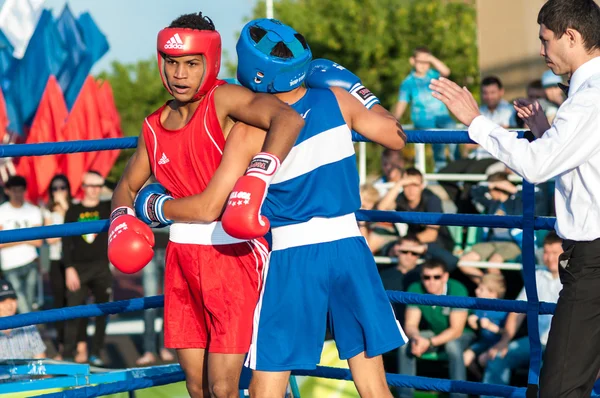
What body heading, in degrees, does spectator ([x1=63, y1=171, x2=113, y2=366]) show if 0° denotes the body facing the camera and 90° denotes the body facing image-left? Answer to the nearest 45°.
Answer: approximately 0°

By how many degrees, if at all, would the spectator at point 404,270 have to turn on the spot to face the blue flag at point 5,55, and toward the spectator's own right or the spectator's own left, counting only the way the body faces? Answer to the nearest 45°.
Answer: approximately 135° to the spectator's own right

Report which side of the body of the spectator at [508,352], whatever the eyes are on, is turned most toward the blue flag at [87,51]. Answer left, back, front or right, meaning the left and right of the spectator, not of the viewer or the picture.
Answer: right

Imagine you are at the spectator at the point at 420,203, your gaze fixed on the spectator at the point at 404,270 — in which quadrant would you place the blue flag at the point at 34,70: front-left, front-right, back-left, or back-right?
back-right

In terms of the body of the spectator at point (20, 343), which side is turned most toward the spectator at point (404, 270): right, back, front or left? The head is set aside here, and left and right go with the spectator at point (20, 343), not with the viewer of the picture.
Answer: left

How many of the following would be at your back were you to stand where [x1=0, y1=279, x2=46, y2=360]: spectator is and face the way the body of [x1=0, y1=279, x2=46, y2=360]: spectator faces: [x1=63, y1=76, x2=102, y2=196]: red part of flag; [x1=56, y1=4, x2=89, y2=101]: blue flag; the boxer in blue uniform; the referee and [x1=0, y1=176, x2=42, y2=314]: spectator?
3

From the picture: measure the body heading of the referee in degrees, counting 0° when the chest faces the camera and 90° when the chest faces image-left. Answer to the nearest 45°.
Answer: approximately 90°

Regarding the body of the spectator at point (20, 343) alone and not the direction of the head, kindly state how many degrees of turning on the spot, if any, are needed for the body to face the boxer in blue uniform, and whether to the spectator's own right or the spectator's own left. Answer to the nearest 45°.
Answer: approximately 45° to the spectator's own left
